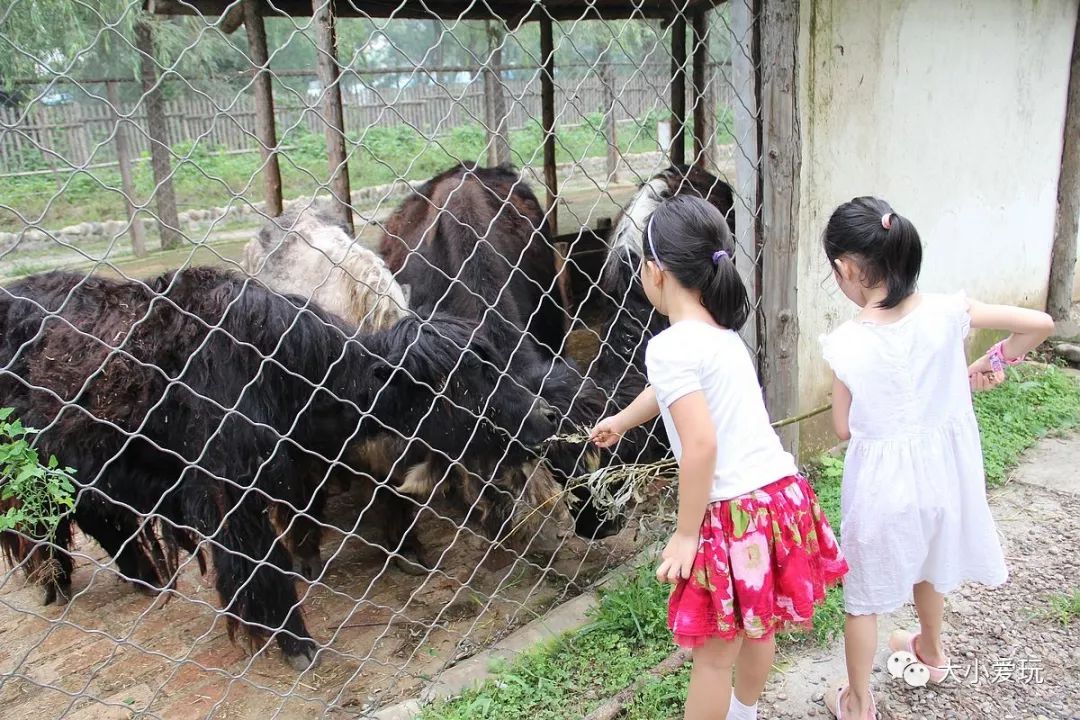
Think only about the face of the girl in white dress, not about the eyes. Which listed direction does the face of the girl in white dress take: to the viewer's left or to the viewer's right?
to the viewer's left

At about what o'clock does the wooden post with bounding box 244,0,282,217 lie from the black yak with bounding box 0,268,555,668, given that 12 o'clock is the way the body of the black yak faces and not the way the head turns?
The wooden post is roughly at 9 o'clock from the black yak.

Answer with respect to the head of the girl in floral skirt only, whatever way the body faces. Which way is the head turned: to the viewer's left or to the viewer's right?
to the viewer's left

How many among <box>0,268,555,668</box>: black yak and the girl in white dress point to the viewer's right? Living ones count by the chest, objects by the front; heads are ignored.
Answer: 1

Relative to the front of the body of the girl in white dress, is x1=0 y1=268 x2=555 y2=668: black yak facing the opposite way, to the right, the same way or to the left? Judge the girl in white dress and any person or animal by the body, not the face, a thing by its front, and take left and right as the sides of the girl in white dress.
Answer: to the right

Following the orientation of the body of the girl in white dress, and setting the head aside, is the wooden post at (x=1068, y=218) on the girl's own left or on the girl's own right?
on the girl's own right

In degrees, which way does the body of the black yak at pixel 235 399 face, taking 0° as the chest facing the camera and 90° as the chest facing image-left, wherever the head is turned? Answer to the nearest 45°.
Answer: approximately 270°

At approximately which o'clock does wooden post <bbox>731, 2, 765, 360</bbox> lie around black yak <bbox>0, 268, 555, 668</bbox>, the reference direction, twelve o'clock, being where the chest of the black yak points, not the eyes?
The wooden post is roughly at 12 o'clock from the black yak.

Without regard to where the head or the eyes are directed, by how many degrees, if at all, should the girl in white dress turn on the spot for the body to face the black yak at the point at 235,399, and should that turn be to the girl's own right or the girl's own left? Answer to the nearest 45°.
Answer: approximately 45° to the girl's own left

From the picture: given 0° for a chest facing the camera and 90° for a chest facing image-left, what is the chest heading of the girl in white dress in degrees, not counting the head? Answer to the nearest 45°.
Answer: approximately 135°

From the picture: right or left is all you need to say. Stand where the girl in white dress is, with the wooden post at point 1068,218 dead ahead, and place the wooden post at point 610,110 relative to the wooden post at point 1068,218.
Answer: left

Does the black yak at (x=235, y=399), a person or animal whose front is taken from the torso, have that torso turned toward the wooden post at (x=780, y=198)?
yes
